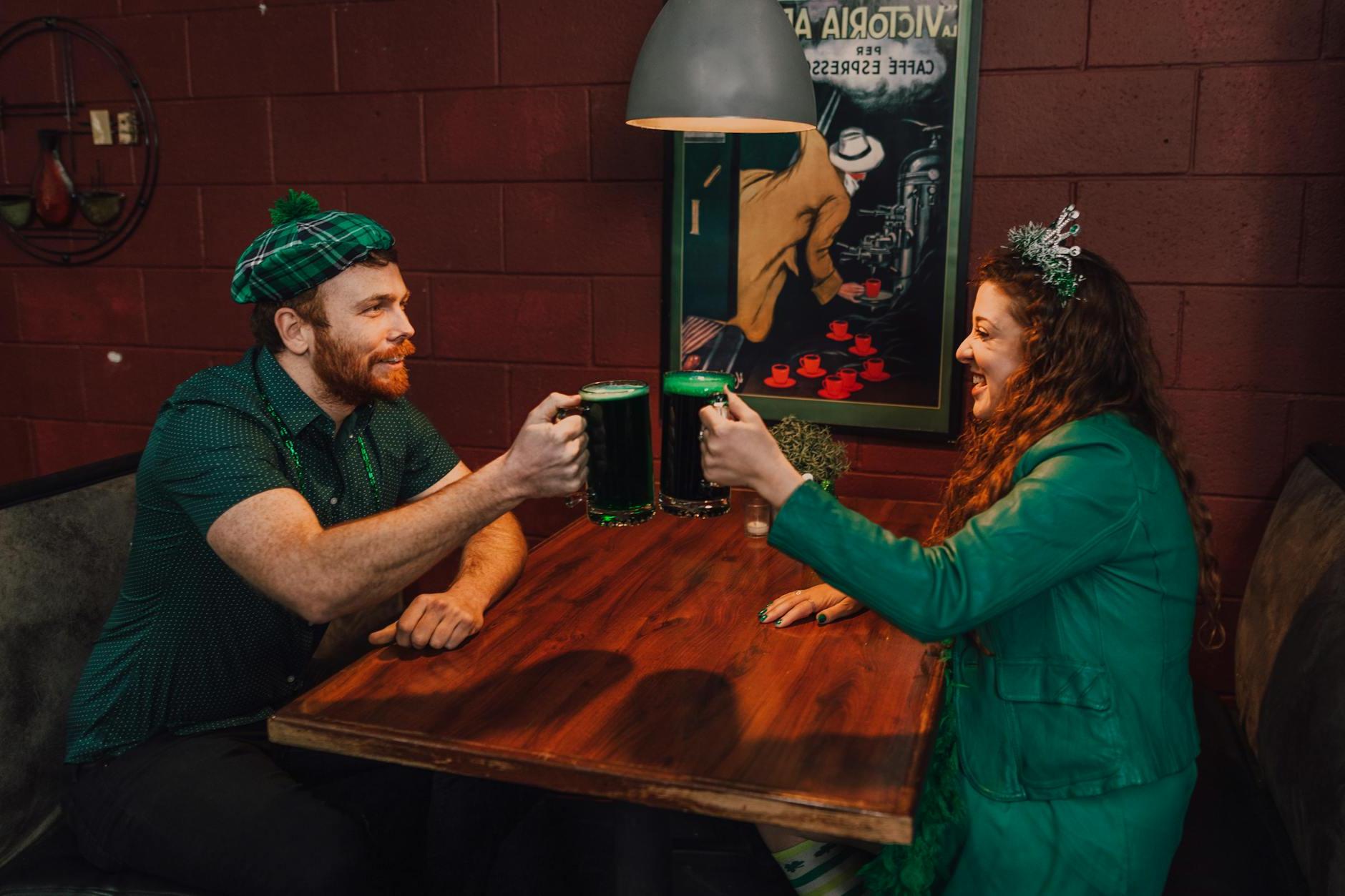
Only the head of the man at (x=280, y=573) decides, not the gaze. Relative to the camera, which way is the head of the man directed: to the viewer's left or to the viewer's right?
to the viewer's right

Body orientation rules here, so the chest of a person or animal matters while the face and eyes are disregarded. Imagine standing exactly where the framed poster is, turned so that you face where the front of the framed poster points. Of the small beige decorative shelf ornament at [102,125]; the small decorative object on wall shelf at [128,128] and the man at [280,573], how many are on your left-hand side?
0

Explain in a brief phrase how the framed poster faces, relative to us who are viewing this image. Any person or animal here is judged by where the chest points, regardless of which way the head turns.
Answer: facing the viewer

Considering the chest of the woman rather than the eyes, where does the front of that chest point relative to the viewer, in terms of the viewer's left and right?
facing to the left of the viewer

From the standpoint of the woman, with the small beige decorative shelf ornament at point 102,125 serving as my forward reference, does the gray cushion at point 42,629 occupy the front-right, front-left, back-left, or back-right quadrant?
front-left

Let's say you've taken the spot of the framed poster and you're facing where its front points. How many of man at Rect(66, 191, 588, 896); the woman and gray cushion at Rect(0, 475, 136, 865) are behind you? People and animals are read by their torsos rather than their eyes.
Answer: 0

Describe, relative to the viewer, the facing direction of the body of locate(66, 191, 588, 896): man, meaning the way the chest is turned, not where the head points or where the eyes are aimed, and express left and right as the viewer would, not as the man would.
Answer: facing to the right of the viewer

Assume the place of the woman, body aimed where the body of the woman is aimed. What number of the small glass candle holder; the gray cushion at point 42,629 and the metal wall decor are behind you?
0

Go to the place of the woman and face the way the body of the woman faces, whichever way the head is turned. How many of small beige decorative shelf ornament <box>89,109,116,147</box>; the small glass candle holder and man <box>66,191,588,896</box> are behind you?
0

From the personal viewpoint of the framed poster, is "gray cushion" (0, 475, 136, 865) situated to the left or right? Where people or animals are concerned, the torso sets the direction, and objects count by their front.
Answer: on its right

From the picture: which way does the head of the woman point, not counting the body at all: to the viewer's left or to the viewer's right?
to the viewer's left

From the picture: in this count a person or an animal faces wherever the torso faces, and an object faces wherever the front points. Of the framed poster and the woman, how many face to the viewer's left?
1

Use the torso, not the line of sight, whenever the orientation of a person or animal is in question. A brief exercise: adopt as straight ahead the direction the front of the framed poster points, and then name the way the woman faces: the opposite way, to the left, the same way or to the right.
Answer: to the right

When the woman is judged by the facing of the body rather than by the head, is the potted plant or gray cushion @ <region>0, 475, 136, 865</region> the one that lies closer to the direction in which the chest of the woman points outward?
the gray cushion

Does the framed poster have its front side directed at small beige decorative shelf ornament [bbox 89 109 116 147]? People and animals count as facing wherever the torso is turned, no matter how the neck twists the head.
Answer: no

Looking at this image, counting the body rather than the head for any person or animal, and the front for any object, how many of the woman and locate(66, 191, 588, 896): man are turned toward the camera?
0

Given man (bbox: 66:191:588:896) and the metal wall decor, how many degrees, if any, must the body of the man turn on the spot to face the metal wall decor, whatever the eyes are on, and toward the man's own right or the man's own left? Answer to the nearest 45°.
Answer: approximately 90° to the man's own left

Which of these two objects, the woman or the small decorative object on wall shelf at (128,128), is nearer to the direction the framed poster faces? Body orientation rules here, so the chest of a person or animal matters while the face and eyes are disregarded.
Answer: the woman

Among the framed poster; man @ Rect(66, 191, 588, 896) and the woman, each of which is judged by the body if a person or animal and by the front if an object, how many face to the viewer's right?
1
